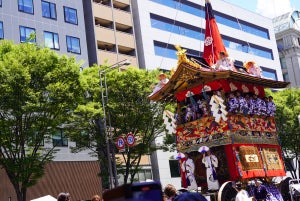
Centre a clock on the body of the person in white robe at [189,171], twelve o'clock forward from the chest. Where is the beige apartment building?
The beige apartment building is roughly at 4 o'clock from the person in white robe.

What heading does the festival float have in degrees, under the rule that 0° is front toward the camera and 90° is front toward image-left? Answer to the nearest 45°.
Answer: approximately 45°

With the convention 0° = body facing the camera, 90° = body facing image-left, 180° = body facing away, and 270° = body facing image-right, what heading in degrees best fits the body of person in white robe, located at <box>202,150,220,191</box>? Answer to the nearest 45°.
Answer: approximately 45°

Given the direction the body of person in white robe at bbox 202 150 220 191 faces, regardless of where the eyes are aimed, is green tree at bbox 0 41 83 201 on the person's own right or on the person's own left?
on the person's own right

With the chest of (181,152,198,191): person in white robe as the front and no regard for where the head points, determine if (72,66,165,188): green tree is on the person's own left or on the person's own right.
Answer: on the person's own right
